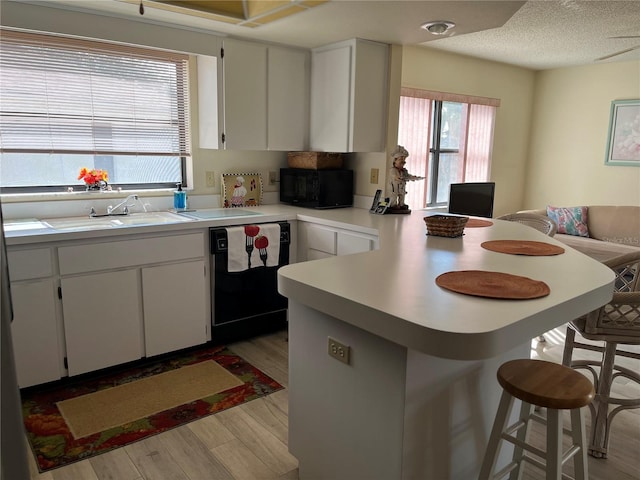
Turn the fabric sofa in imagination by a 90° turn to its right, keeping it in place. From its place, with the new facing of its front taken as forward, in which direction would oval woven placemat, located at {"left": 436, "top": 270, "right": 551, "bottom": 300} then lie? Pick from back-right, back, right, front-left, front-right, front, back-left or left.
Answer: back-left

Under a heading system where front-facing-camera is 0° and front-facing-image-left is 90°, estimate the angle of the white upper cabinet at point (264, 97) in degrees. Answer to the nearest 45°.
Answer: approximately 315°

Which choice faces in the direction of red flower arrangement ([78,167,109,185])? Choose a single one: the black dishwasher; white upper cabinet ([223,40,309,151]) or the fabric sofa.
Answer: the fabric sofa

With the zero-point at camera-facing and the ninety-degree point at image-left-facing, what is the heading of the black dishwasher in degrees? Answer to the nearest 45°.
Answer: approximately 315°

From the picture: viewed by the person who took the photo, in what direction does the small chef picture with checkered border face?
facing the viewer

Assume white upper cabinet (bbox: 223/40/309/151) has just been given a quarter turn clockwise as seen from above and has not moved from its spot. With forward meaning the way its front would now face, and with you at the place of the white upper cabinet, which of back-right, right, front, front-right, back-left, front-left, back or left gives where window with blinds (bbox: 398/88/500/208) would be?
back

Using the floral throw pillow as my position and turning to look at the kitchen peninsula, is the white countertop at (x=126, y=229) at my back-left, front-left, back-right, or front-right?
front-right

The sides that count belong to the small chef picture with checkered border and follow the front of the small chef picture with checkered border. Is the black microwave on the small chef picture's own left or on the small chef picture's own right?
on the small chef picture's own left

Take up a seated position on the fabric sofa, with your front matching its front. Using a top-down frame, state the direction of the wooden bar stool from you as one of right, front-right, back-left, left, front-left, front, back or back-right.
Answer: front-left

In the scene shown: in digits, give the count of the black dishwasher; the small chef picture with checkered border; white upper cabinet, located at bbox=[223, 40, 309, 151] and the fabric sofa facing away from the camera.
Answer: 0

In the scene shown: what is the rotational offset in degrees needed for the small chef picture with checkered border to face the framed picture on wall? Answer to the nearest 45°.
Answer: approximately 90° to its left

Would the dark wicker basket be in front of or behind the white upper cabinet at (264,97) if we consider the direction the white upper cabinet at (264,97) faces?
in front

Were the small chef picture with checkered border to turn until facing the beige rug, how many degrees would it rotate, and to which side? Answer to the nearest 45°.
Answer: approximately 45° to its right

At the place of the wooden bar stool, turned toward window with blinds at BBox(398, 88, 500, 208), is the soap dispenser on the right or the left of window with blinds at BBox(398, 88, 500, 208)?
left

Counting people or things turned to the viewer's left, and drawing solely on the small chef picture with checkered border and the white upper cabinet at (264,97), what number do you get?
0

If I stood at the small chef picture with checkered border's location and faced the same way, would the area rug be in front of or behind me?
in front
